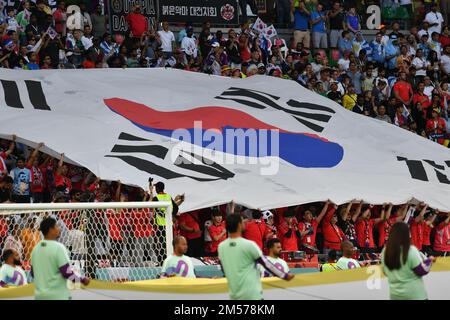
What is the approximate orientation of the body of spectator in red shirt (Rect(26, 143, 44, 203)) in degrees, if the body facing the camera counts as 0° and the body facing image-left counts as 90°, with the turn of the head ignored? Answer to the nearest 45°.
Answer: approximately 0°

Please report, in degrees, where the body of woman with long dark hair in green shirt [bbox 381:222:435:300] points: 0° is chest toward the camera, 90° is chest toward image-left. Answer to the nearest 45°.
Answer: approximately 225°

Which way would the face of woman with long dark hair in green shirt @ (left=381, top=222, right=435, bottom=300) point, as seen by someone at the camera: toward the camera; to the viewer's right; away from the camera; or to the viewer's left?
away from the camera

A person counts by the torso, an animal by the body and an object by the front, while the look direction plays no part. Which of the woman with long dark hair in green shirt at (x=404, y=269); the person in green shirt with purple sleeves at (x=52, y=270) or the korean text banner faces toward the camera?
the korean text banner

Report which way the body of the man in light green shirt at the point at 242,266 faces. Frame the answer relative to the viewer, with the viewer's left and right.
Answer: facing away from the viewer and to the right of the viewer

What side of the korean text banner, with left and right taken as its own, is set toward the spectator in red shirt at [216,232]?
front

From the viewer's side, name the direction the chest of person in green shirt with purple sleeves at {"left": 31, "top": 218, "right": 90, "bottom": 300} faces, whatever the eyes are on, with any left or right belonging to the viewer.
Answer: facing away from the viewer and to the right of the viewer

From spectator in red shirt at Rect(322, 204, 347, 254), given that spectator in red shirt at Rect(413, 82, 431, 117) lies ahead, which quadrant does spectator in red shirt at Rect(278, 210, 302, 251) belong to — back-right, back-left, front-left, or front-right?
back-left

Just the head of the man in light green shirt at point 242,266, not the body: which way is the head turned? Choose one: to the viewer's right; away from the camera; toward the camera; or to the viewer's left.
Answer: away from the camera
